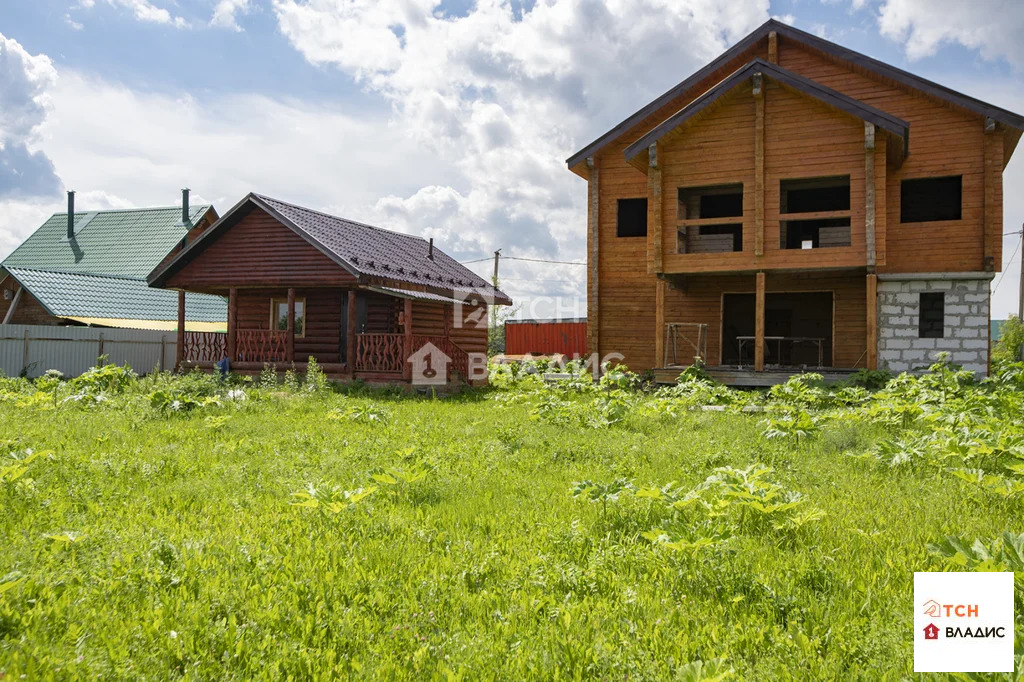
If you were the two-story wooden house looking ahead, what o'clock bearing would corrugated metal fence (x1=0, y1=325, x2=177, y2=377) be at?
The corrugated metal fence is roughly at 3 o'clock from the two-story wooden house.

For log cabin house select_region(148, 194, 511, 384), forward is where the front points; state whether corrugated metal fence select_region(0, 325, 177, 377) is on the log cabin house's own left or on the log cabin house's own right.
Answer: on the log cabin house's own right

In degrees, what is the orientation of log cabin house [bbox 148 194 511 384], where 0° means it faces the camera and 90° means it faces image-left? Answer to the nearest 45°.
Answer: approximately 45°

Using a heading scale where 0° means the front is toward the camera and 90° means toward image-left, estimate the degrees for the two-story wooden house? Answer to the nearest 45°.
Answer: approximately 0°

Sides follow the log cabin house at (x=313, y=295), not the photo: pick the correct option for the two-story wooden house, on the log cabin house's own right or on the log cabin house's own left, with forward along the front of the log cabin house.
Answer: on the log cabin house's own left

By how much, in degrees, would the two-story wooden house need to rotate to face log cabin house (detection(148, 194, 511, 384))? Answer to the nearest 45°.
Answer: approximately 90° to its right

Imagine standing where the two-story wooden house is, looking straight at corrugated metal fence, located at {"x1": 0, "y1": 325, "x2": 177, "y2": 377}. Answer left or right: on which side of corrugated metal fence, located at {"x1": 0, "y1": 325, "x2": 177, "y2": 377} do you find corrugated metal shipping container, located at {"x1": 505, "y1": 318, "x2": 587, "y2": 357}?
right

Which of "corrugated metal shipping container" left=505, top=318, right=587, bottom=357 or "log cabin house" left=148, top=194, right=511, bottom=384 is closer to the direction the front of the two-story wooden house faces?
the log cabin house
